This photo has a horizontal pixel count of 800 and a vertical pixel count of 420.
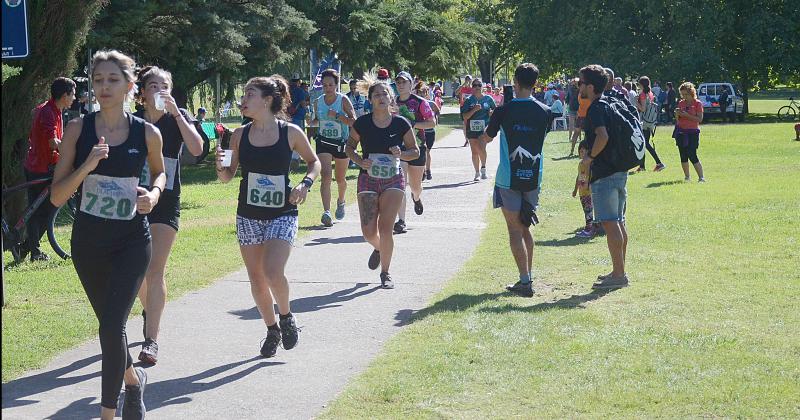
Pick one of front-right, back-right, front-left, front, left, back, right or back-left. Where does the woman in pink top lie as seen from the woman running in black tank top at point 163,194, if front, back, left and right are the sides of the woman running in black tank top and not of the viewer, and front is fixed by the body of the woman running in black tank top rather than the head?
back-left

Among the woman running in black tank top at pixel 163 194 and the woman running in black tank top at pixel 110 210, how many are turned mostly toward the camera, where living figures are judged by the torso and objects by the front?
2

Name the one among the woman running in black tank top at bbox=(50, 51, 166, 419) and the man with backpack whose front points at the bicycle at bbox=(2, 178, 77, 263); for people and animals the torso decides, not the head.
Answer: the man with backpack

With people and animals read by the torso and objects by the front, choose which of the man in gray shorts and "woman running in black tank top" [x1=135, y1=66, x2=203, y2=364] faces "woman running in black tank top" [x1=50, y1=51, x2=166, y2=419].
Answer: "woman running in black tank top" [x1=135, y1=66, x2=203, y2=364]

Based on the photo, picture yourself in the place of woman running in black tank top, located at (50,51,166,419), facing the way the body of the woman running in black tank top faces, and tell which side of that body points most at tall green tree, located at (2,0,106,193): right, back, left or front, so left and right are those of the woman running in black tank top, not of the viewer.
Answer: back

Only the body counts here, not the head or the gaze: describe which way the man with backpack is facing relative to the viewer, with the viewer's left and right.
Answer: facing to the left of the viewer

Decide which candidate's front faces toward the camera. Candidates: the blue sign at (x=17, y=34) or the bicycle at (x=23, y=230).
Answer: the blue sign

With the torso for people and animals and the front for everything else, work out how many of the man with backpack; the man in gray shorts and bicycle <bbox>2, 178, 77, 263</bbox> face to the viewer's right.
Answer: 1

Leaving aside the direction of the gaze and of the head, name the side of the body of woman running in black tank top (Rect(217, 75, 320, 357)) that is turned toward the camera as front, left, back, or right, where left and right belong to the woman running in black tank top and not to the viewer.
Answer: front

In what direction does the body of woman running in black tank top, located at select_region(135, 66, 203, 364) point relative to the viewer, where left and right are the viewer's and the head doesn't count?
facing the viewer

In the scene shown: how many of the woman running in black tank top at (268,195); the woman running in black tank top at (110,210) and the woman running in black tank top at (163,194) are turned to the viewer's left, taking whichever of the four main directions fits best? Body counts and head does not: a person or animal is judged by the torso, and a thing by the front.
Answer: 0

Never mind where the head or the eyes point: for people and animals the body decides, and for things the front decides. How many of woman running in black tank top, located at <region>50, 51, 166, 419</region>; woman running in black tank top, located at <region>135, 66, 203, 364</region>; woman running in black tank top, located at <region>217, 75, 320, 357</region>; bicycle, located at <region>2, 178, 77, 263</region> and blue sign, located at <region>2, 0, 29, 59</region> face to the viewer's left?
0

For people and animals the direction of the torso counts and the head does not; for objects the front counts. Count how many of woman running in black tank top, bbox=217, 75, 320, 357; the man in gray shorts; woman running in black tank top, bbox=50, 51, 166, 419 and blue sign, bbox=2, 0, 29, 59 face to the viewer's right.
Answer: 0

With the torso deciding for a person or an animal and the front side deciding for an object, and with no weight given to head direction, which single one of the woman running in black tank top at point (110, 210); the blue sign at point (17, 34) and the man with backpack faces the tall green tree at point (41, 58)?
the man with backpack

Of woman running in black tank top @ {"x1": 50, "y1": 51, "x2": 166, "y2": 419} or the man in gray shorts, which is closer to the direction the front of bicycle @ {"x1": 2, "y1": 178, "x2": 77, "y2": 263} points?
the man in gray shorts

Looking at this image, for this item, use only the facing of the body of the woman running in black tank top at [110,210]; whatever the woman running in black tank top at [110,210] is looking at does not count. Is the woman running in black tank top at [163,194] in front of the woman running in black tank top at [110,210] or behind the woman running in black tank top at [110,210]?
behind

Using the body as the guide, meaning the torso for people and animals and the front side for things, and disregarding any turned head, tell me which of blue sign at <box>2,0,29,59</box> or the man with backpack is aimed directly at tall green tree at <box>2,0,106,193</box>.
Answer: the man with backpack
